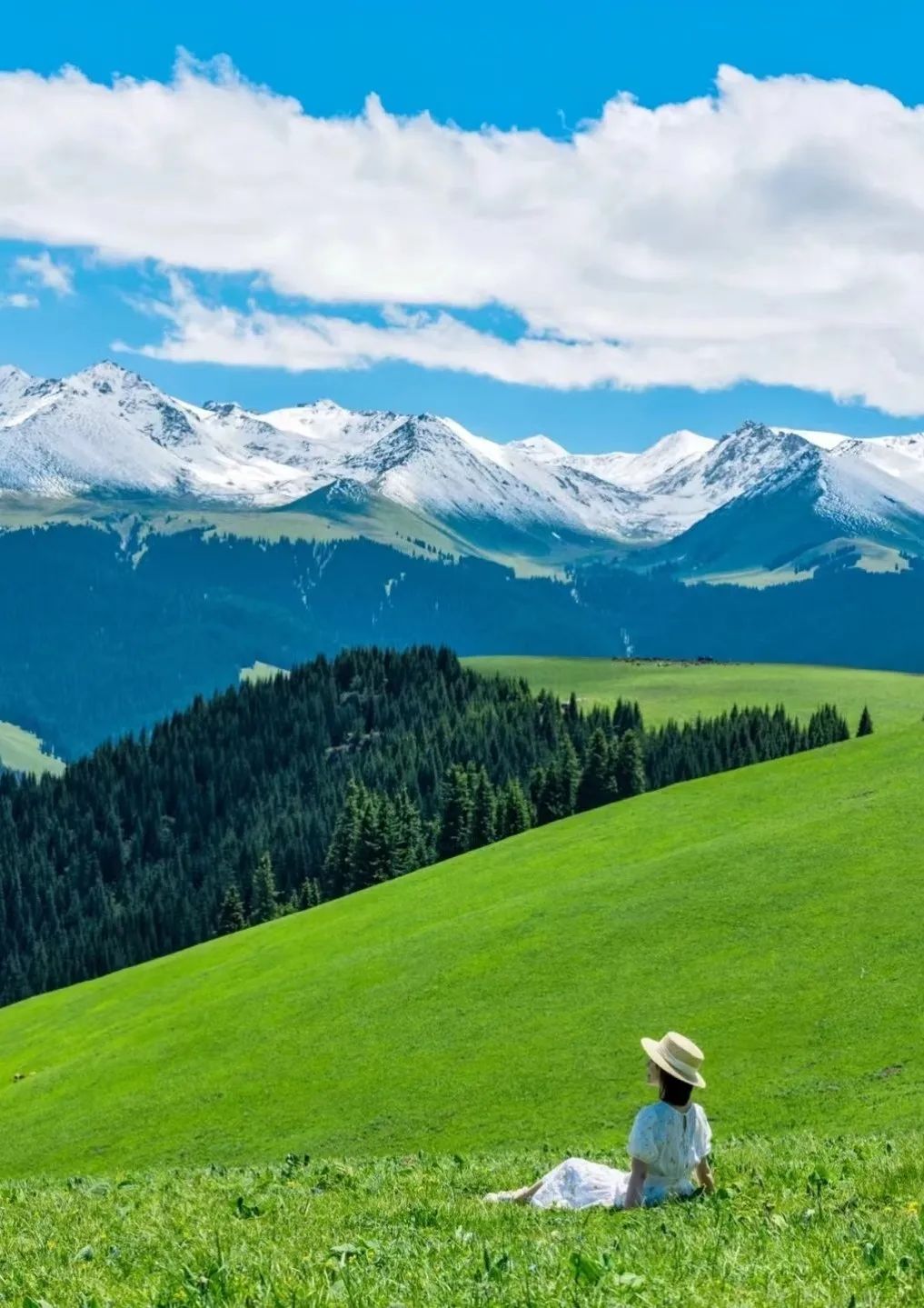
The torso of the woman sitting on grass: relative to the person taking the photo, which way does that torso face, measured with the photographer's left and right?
facing away from the viewer and to the left of the viewer
